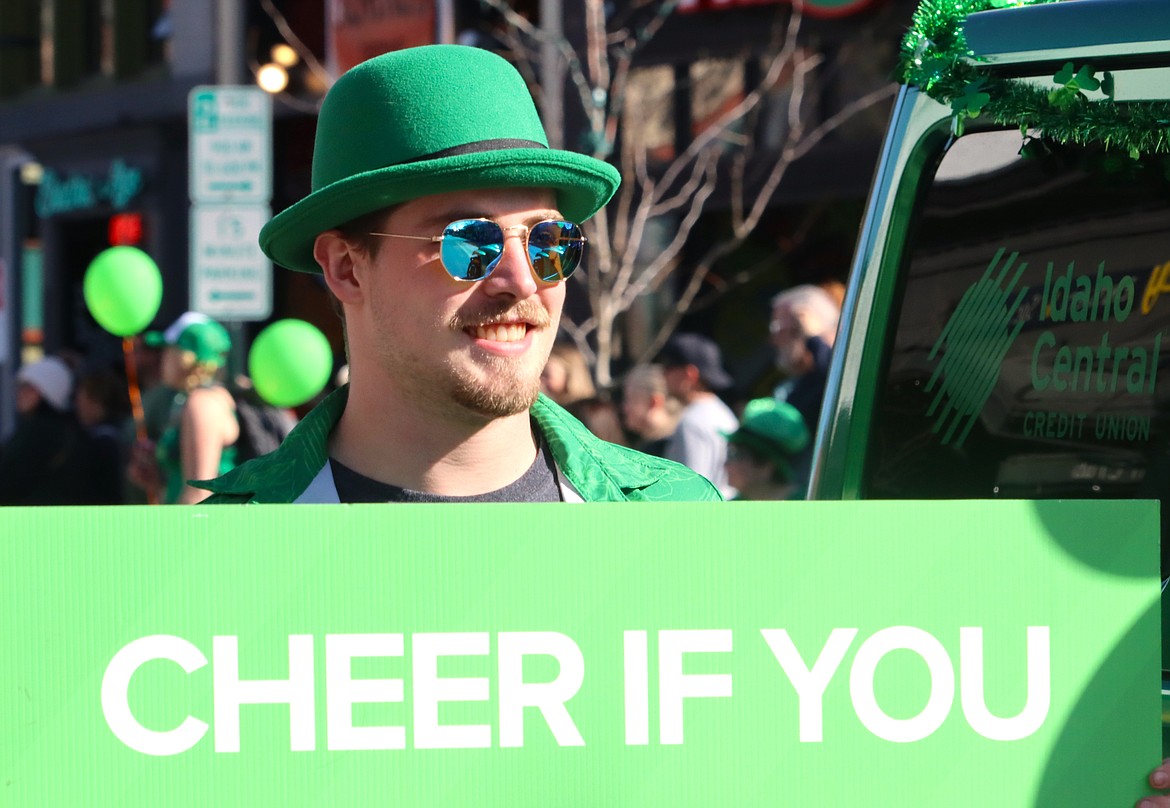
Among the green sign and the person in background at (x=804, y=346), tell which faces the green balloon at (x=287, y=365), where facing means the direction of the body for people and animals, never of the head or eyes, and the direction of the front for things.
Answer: the person in background

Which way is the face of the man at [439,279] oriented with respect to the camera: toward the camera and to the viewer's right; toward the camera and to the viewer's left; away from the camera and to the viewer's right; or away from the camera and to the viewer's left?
toward the camera and to the viewer's right

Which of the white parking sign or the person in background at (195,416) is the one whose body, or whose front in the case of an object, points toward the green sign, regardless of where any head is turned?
the white parking sign

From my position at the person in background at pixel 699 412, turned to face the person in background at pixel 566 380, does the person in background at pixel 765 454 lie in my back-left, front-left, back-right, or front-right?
back-left

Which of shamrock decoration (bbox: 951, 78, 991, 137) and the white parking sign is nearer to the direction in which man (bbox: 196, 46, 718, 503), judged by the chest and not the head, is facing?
the shamrock decoration

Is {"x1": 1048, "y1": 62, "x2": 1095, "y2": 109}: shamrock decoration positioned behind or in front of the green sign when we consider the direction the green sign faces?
behind

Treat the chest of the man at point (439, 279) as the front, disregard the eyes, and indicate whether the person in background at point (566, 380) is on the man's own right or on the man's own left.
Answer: on the man's own left

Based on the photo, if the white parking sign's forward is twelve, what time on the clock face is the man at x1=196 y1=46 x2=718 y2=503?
The man is roughly at 12 o'clock from the white parking sign.

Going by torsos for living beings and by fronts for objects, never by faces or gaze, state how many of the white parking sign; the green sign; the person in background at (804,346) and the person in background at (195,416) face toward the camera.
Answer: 2
